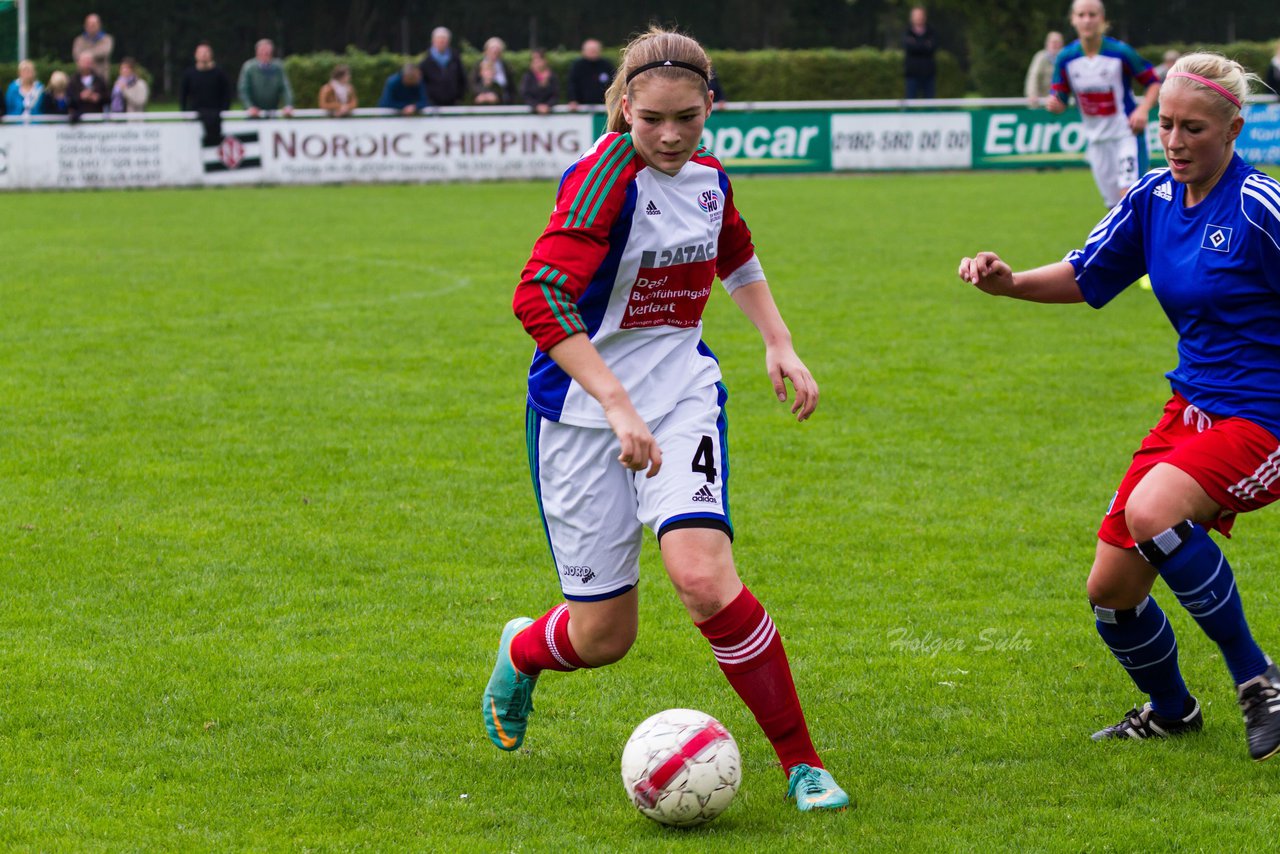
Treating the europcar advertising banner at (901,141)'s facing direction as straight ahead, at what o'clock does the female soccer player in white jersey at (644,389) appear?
The female soccer player in white jersey is roughly at 12 o'clock from the europcar advertising banner.

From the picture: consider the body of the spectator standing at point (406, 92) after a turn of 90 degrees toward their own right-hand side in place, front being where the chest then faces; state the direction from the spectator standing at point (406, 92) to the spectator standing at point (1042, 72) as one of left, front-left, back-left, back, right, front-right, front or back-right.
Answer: back

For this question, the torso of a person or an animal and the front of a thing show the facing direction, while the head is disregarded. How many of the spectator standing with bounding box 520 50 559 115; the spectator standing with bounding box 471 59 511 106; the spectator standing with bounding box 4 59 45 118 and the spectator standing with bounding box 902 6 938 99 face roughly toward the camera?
4

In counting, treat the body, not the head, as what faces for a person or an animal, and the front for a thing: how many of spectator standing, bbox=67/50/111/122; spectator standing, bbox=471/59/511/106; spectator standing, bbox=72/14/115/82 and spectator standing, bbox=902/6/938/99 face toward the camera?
4

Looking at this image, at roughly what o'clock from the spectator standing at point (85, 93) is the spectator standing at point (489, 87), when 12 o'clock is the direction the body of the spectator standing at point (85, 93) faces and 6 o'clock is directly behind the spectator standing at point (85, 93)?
the spectator standing at point (489, 87) is roughly at 9 o'clock from the spectator standing at point (85, 93).

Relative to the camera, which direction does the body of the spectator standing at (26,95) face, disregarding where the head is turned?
toward the camera

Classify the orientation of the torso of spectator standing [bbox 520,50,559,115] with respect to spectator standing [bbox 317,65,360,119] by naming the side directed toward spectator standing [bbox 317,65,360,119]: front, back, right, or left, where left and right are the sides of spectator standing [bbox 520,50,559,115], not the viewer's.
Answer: right

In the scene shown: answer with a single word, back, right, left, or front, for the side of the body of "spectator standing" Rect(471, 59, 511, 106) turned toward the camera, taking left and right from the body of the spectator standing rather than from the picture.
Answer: front

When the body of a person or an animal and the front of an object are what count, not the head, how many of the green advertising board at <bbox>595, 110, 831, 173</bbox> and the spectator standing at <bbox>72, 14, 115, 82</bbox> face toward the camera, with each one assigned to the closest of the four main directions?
2

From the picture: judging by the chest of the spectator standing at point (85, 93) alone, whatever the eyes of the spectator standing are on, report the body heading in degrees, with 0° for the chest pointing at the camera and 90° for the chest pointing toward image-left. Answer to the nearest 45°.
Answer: approximately 0°

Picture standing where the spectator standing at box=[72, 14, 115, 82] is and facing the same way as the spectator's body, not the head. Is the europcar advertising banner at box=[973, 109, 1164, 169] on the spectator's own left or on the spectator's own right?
on the spectator's own left

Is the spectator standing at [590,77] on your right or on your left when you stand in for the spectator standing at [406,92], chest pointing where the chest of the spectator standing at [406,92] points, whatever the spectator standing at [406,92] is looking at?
on your left

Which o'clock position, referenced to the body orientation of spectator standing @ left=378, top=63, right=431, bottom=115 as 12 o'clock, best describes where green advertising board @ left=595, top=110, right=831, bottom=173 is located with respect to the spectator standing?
The green advertising board is roughly at 9 o'clock from the spectator standing.

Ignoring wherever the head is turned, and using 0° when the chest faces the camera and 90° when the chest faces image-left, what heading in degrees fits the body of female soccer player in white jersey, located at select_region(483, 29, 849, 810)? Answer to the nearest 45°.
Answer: approximately 315°
